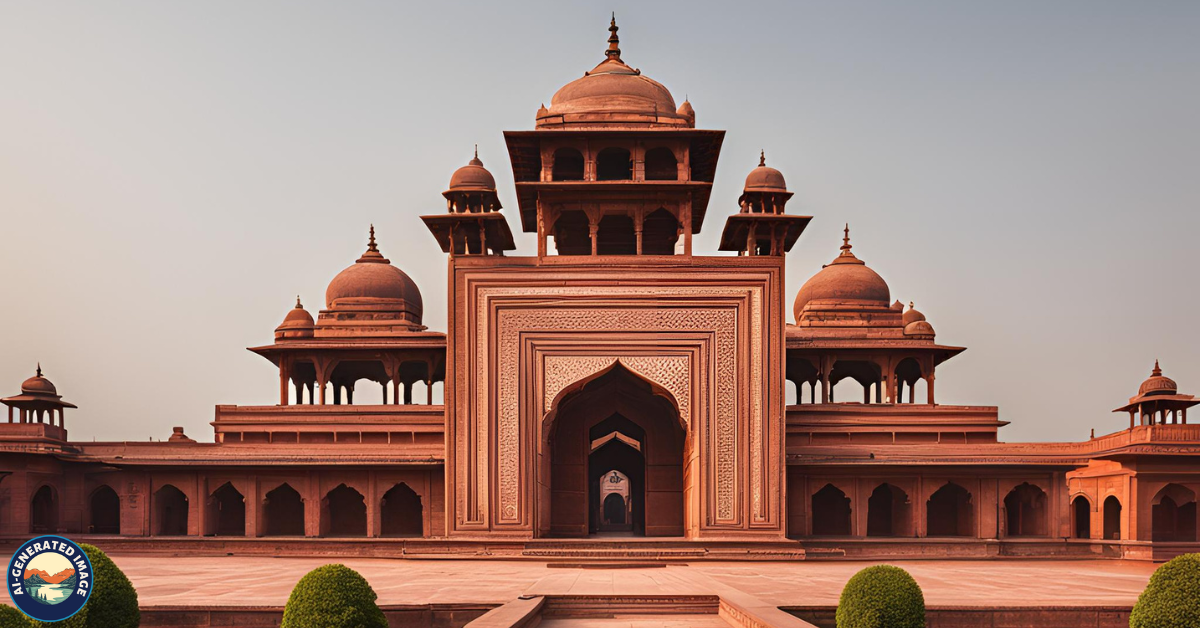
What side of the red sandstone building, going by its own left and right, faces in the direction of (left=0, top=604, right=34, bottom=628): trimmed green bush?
front

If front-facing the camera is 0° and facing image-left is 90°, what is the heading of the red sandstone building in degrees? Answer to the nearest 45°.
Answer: approximately 0°

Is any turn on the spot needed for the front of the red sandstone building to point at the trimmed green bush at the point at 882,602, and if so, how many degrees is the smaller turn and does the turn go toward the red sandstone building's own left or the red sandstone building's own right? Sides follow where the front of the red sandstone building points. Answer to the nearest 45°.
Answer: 0° — it already faces it

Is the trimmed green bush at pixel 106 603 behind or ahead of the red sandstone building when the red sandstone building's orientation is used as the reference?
ahead

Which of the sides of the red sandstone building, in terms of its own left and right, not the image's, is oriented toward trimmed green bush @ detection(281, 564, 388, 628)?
front
